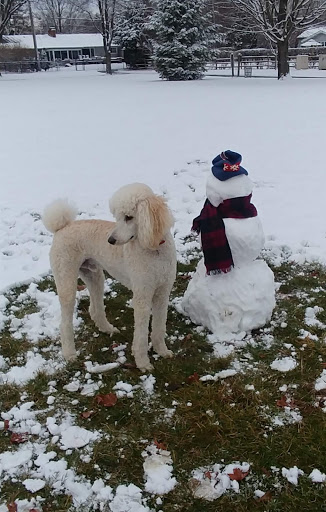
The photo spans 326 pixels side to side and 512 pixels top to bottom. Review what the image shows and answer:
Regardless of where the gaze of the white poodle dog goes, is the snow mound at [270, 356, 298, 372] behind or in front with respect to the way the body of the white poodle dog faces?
in front

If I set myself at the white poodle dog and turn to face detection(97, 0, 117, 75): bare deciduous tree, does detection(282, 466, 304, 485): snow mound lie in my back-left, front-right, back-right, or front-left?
back-right

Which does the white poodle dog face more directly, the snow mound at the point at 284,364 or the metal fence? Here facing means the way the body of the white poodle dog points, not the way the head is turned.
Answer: the snow mound

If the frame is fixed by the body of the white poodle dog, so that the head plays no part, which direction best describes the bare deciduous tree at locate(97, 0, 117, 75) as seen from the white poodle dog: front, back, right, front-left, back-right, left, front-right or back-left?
back-left

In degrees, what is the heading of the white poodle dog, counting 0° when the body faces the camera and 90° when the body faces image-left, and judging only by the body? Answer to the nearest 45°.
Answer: approximately 315°

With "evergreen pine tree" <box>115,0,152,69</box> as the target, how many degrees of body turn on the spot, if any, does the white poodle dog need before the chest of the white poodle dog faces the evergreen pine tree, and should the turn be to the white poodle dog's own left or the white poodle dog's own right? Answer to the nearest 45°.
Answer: approximately 135° to the white poodle dog's own left

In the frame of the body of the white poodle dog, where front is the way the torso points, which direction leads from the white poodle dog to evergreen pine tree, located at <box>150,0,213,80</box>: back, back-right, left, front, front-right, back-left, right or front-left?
back-left

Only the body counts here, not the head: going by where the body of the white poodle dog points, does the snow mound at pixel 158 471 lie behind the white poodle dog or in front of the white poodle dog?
in front

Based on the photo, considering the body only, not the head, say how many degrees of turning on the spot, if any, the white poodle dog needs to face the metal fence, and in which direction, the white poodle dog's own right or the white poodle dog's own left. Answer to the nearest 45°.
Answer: approximately 135° to the white poodle dog's own left
